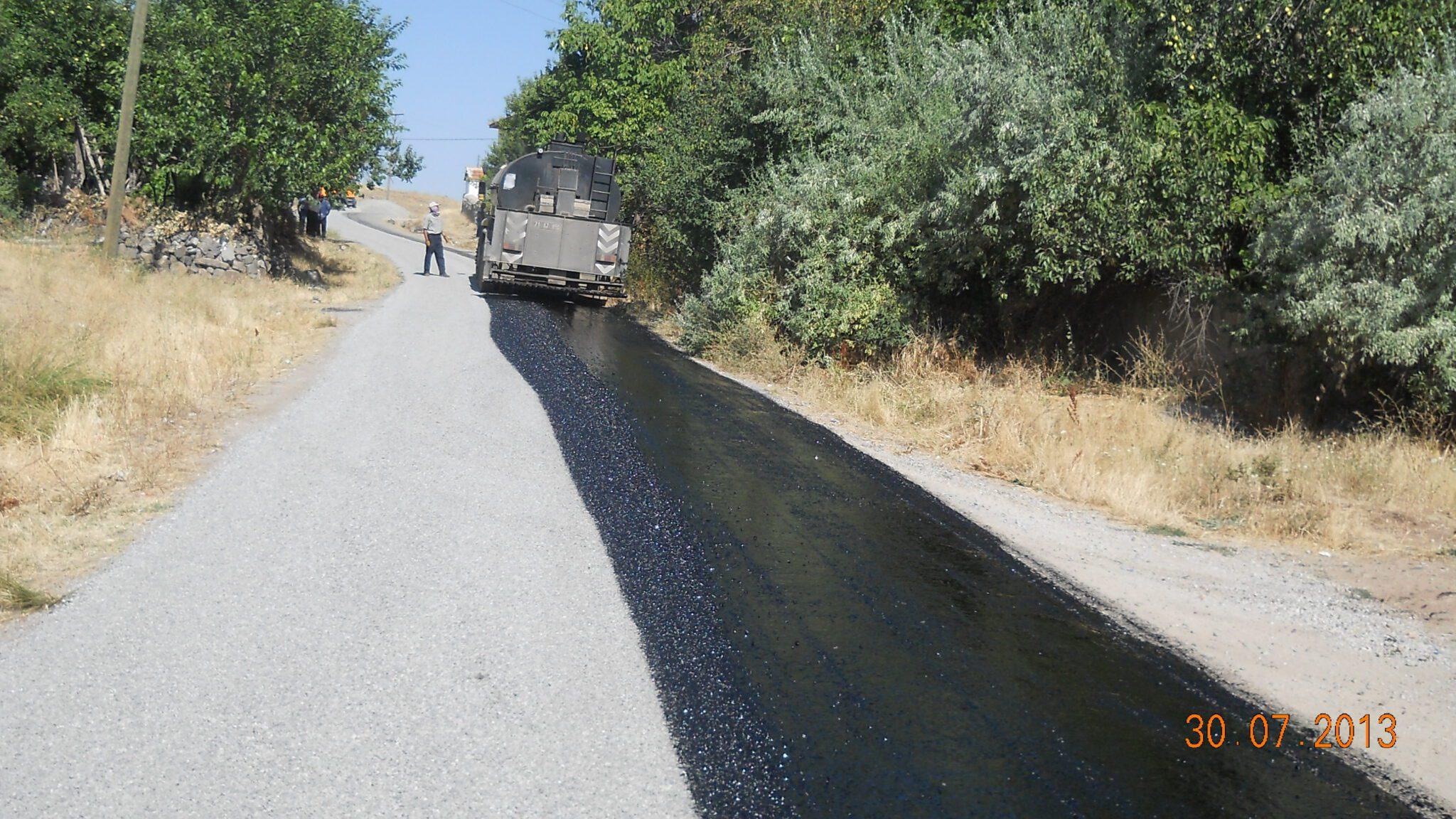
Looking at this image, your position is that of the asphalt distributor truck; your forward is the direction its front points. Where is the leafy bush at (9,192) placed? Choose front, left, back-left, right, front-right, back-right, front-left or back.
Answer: left

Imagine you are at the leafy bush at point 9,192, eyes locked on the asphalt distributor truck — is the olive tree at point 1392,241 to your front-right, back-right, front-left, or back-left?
front-right

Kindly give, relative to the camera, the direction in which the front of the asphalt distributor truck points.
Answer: facing away from the viewer

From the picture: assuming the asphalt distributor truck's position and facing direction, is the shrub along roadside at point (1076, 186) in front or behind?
behind

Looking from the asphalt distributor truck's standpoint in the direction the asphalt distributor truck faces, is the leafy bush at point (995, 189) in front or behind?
behind

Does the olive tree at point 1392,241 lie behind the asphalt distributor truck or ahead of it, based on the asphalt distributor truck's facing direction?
behind

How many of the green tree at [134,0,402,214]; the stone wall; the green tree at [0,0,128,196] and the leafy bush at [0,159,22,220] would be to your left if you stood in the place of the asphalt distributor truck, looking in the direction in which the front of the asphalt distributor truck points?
4

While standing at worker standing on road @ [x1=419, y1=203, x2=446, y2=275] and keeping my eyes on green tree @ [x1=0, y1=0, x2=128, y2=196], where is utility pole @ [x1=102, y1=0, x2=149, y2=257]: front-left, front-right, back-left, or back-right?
front-left

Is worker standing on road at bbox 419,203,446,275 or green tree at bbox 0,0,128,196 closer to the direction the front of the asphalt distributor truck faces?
the worker standing on road

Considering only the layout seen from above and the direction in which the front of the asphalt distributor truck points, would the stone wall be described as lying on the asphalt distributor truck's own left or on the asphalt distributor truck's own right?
on the asphalt distributor truck's own left

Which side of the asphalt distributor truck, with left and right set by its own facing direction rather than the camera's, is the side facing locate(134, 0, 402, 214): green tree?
left

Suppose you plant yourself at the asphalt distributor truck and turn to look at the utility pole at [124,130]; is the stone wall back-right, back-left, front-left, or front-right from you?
front-right
